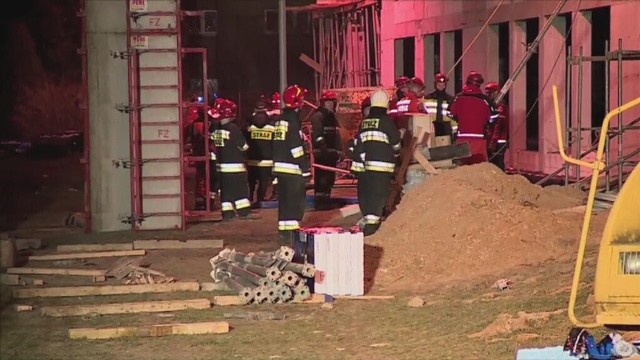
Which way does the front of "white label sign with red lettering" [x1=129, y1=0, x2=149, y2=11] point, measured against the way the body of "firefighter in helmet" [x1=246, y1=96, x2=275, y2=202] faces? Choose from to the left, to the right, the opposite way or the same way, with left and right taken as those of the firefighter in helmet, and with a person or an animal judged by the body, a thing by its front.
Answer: the opposite way

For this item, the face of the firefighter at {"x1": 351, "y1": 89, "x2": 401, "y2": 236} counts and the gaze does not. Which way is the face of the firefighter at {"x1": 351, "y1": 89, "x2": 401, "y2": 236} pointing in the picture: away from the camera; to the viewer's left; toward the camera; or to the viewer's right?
away from the camera

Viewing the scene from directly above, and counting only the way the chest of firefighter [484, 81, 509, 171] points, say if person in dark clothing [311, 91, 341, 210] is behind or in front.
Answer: in front

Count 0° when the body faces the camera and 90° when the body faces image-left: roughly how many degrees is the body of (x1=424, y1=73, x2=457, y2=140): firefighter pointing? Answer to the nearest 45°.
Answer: approximately 0°

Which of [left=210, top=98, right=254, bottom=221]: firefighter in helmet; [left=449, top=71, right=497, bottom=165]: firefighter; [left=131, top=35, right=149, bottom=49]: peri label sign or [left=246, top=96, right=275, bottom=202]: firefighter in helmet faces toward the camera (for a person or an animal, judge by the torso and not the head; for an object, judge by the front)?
the peri label sign

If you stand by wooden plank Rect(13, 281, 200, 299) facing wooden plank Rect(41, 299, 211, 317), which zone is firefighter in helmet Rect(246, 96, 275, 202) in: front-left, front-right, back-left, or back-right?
back-left

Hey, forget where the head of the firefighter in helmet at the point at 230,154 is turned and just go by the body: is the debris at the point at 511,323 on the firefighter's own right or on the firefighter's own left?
on the firefighter's own right

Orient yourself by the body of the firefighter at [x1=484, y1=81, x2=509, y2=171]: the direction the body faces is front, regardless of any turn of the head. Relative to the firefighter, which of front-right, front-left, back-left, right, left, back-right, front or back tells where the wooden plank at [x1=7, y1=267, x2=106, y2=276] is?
front-left

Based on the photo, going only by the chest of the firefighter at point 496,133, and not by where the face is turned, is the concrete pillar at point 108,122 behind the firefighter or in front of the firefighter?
in front

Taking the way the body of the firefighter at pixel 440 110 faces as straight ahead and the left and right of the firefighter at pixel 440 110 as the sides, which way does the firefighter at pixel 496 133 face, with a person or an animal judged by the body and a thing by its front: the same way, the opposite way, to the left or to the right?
to the right

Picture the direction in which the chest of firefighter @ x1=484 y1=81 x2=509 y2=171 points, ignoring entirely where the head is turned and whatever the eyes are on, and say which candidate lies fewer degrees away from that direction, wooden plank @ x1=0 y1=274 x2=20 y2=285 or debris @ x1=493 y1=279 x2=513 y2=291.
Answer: the wooden plank

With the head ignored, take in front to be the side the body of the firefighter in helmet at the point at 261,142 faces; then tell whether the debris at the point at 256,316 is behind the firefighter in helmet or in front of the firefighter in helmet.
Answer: behind

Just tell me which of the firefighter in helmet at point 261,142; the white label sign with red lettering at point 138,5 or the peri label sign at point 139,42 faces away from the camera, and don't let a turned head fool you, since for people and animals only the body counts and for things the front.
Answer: the firefighter in helmet

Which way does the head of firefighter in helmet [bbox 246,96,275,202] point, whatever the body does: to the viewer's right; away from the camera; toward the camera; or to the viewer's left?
away from the camera

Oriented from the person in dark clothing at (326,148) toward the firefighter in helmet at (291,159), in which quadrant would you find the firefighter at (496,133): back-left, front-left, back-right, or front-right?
back-left

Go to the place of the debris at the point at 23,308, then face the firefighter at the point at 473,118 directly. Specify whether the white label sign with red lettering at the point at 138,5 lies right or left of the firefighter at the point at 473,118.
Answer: left
